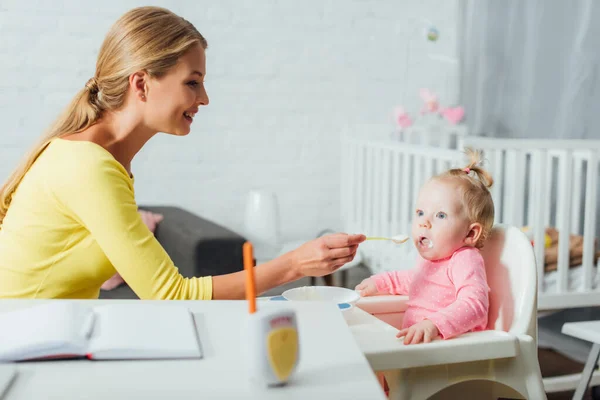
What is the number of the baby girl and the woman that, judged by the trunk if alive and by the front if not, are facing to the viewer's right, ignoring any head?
1

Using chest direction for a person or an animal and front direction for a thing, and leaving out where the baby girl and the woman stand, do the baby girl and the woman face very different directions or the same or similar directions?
very different directions

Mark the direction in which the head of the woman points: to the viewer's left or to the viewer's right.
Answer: to the viewer's right

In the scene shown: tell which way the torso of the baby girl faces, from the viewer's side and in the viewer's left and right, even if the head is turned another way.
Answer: facing the viewer and to the left of the viewer

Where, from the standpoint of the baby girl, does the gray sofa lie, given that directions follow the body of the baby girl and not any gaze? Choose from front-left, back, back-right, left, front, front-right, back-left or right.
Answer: right

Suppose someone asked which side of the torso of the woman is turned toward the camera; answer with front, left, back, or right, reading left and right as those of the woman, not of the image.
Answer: right

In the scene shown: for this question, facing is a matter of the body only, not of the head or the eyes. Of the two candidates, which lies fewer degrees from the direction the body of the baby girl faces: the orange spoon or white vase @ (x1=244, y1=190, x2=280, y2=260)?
the orange spoon

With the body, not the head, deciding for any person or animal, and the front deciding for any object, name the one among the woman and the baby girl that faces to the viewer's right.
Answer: the woman

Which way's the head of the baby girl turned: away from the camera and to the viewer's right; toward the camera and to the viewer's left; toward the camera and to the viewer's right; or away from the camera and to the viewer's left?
toward the camera and to the viewer's left

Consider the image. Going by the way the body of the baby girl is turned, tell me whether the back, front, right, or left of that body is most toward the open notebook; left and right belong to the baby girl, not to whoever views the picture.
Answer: front
